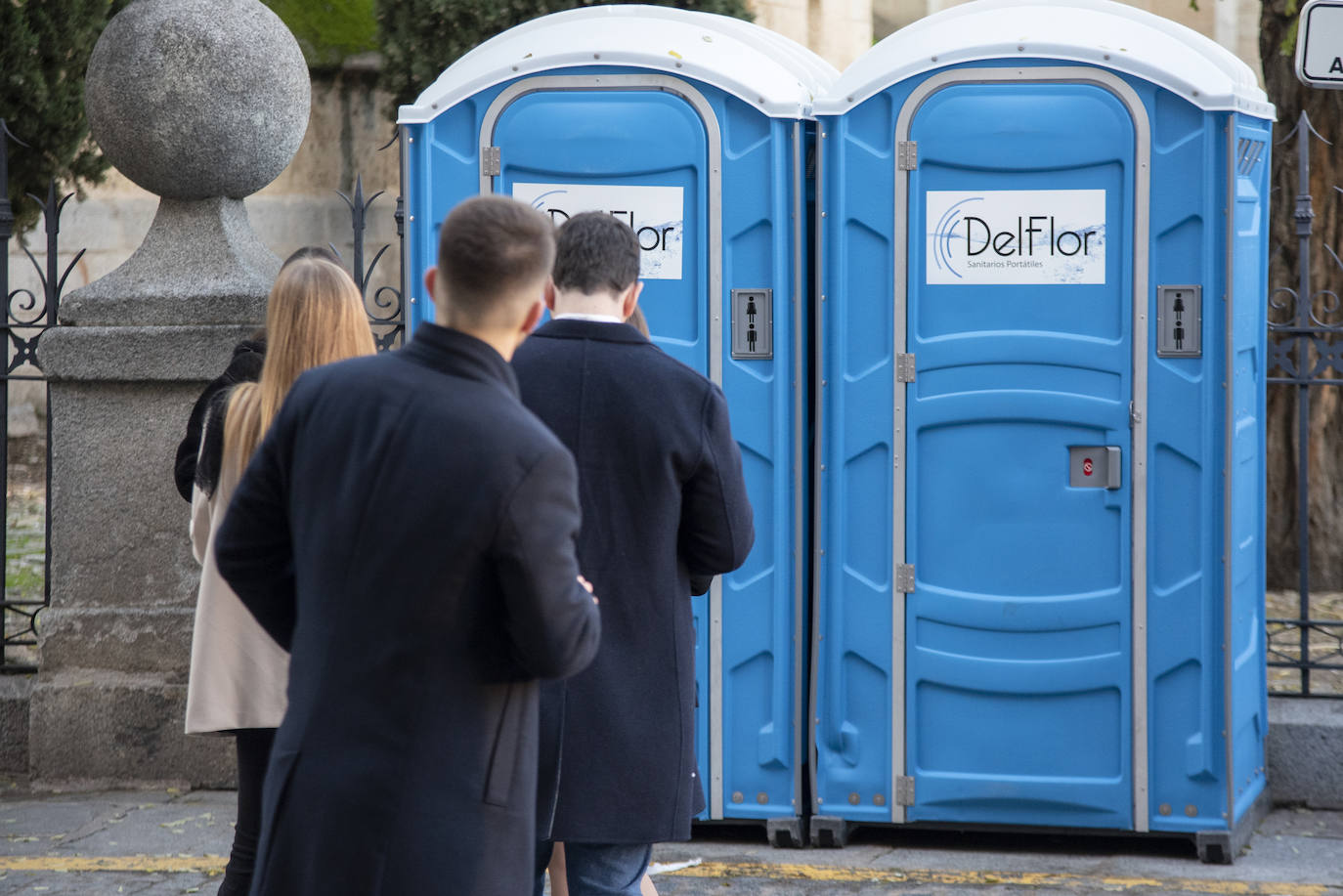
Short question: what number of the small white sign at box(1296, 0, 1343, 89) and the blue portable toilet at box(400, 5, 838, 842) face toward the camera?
2

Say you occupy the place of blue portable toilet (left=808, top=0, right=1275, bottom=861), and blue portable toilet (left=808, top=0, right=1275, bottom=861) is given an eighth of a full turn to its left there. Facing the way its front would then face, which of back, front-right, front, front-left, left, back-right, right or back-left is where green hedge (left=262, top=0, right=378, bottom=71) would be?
back

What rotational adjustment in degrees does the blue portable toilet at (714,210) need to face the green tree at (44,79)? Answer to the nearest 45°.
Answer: approximately 135° to its right

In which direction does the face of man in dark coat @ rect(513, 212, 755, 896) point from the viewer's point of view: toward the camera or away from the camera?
away from the camera

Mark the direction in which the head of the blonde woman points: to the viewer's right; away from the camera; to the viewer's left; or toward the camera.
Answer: away from the camera

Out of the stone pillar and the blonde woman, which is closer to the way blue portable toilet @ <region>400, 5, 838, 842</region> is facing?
the blonde woman

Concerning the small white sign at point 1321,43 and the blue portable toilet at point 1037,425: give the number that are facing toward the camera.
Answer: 2

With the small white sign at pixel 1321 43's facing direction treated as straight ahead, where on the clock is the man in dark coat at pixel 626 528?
The man in dark coat is roughly at 1 o'clock from the small white sign.

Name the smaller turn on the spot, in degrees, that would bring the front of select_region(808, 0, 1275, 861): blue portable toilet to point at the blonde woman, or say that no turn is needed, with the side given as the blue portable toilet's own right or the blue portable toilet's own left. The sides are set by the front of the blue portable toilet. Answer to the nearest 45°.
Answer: approximately 45° to the blue portable toilet's own right

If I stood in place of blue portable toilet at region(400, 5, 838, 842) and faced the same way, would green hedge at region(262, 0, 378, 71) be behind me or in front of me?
behind

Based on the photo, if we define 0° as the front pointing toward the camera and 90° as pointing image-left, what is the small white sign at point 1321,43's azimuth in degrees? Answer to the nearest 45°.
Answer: approximately 0°

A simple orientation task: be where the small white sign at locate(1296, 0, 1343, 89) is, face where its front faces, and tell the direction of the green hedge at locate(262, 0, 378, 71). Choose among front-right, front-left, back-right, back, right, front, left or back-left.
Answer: back-right
